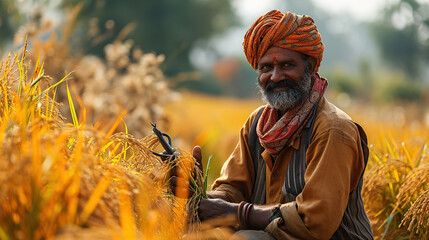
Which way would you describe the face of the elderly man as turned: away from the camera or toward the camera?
toward the camera

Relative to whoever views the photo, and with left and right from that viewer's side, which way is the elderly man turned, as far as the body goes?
facing the viewer and to the left of the viewer
